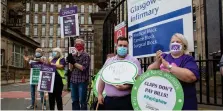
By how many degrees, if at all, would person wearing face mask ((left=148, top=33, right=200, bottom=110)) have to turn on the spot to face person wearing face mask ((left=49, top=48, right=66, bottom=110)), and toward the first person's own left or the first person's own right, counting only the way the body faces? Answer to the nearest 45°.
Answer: approximately 90° to the first person's own right

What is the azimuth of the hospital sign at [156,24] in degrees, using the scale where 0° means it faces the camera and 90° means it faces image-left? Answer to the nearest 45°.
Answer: approximately 45°

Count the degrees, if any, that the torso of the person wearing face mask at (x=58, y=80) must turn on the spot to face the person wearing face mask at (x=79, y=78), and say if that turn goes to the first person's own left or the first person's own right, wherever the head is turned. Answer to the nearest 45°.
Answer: approximately 90° to the first person's own left

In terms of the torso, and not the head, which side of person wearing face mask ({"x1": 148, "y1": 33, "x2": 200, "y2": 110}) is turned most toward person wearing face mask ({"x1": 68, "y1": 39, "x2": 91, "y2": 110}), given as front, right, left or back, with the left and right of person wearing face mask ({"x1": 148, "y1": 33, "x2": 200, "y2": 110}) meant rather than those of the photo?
right

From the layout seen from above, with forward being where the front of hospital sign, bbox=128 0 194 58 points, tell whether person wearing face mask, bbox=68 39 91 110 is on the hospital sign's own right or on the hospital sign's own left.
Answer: on the hospital sign's own right

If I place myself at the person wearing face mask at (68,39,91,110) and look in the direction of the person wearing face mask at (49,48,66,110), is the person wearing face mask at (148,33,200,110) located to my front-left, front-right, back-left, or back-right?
back-left

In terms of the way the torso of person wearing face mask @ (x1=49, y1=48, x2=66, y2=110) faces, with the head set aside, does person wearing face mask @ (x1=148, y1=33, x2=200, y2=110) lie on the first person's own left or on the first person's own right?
on the first person's own left
